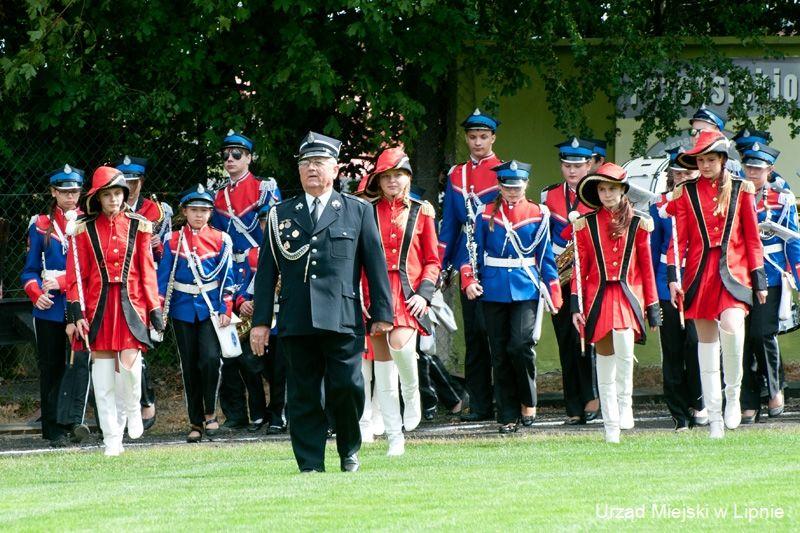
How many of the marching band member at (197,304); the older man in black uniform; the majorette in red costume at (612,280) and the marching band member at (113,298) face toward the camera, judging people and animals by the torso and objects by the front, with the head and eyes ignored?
4

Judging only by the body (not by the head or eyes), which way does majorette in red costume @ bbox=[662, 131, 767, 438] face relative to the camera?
toward the camera

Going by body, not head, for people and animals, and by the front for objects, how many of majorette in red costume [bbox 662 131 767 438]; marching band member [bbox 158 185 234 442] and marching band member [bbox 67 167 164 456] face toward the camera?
3

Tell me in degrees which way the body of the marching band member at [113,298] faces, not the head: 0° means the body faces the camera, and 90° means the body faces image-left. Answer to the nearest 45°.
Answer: approximately 0°

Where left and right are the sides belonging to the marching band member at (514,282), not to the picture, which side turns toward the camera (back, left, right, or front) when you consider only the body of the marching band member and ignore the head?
front

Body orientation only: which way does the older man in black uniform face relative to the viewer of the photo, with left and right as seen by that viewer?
facing the viewer

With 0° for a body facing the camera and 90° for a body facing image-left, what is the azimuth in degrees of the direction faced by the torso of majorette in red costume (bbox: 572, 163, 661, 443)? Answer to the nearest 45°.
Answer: approximately 0°

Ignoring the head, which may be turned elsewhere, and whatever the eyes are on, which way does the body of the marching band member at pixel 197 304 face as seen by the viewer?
toward the camera

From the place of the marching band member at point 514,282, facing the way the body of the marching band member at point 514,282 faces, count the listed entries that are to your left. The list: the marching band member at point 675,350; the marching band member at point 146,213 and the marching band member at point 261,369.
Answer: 1

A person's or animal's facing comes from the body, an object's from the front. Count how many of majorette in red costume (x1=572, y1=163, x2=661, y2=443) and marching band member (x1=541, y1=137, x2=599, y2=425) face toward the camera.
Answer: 2
